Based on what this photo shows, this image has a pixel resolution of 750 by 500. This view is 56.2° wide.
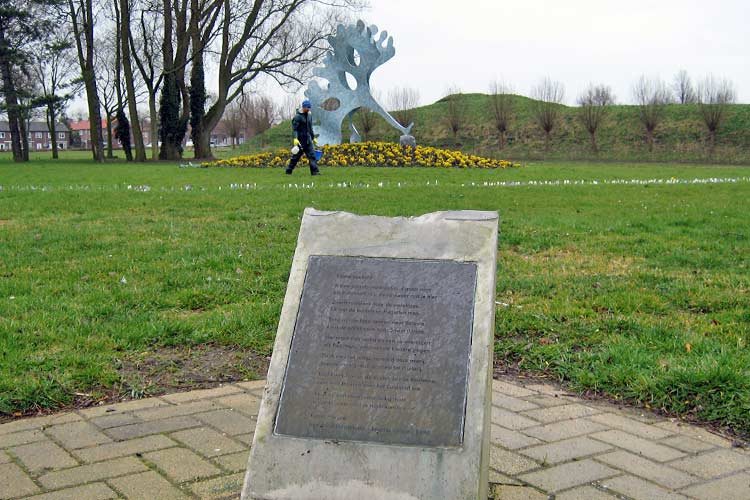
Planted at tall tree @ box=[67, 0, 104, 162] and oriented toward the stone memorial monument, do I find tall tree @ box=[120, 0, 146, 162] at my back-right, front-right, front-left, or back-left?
front-left

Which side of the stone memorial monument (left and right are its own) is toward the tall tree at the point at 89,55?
back

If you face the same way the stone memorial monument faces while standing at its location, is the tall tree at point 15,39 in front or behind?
behind

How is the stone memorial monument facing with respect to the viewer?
toward the camera

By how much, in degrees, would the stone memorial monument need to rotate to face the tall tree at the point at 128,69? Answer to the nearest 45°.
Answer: approximately 180°

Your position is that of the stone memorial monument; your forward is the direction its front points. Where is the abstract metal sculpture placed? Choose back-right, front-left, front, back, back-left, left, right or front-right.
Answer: back

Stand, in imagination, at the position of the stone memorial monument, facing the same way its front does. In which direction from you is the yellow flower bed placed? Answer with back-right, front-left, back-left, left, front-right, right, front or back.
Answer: back
